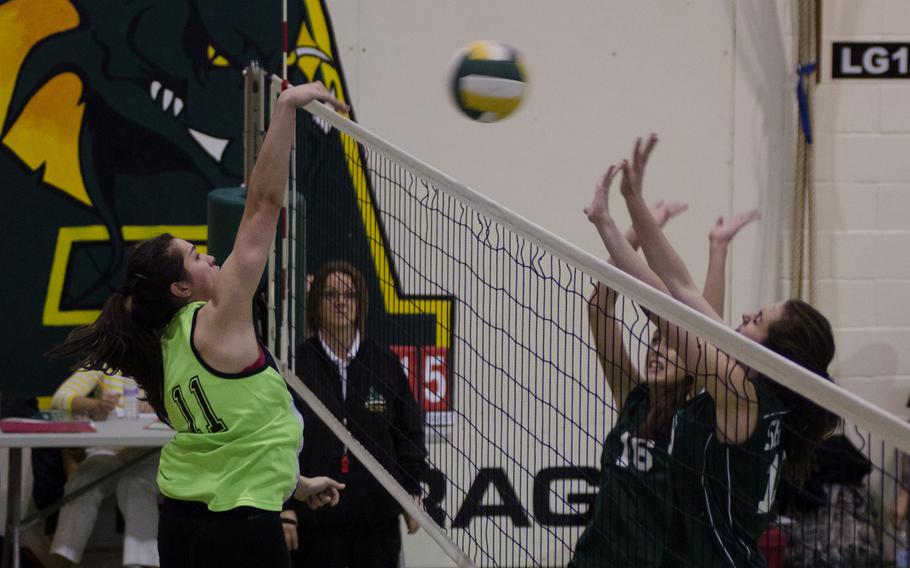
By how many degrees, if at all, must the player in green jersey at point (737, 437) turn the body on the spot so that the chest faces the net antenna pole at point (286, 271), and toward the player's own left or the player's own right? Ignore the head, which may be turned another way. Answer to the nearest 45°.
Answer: approximately 45° to the player's own right

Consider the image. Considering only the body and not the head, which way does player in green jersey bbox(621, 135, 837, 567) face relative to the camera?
to the viewer's left

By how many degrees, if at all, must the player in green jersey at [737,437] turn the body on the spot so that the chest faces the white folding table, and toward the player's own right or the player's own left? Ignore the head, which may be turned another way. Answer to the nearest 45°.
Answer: approximately 45° to the player's own right

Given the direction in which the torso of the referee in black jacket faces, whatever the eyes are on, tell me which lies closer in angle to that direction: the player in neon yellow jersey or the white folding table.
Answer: the player in neon yellow jersey

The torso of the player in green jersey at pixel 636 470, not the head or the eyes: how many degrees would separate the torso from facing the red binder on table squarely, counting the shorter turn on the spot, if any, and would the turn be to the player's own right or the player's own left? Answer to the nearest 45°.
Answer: approximately 90° to the player's own right

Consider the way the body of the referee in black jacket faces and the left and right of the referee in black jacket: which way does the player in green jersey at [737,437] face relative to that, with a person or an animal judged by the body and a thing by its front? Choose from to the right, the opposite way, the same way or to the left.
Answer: to the right

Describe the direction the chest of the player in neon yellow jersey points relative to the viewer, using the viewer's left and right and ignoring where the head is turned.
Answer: facing away from the viewer and to the right of the viewer

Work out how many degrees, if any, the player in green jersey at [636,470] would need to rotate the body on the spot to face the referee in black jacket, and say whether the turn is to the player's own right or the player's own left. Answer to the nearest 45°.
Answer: approximately 90° to the player's own right

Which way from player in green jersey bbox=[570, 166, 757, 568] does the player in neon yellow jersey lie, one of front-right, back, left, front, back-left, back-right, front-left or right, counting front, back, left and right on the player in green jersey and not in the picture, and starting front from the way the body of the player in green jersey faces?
front-right
